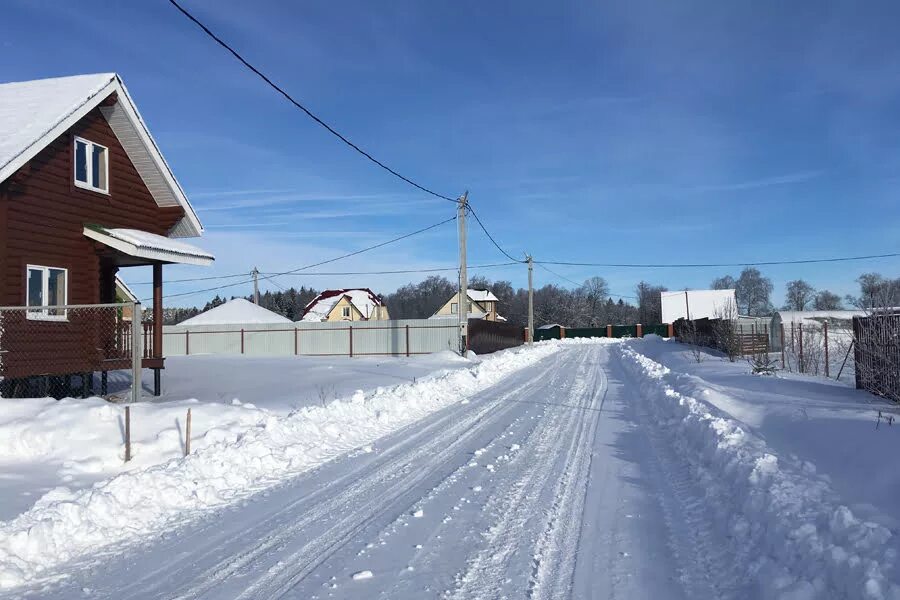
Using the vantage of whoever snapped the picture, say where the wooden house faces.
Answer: facing the viewer and to the right of the viewer

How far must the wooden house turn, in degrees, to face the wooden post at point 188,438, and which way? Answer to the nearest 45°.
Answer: approximately 45° to its right

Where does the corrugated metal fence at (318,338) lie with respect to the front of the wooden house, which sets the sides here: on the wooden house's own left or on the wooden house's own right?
on the wooden house's own left

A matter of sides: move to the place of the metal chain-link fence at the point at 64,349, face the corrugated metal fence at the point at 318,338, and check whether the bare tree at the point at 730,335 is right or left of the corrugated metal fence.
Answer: right

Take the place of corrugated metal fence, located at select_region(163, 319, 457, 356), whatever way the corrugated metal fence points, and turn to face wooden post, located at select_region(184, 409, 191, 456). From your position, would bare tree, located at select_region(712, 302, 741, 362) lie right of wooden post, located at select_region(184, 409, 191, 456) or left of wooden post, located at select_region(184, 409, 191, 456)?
left

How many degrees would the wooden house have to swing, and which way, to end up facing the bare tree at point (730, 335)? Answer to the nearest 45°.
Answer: approximately 45° to its left

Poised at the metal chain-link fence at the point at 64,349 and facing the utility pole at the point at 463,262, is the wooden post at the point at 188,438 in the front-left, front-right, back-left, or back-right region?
back-right

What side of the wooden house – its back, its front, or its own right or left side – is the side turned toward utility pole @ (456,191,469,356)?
left
